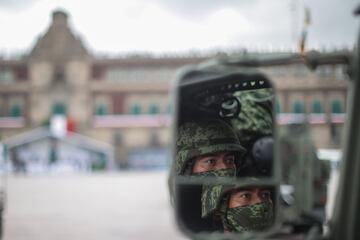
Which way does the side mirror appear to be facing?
toward the camera
